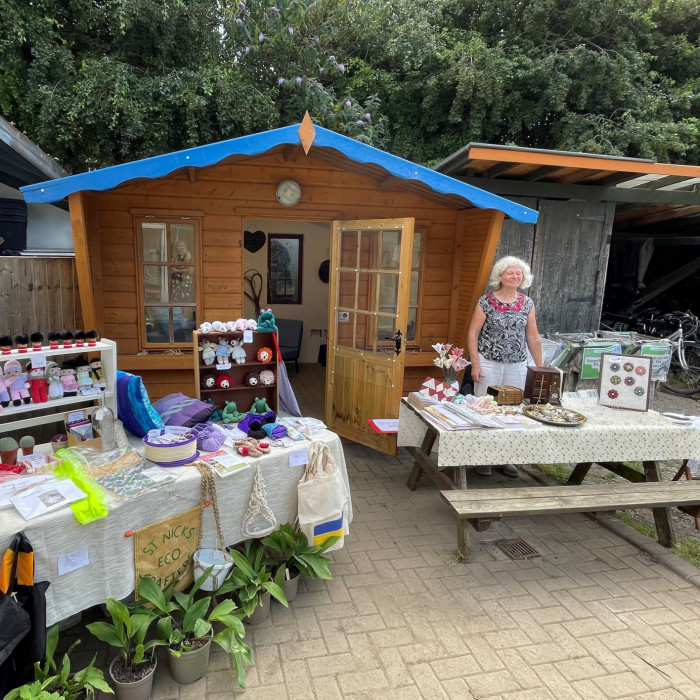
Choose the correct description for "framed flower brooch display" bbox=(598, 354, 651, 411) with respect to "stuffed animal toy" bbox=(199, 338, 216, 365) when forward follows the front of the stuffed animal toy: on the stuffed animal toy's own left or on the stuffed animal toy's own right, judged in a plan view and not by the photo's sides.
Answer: on the stuffed animal toy's own left

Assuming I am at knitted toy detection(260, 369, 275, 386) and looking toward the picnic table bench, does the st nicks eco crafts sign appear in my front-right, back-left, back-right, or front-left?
front-right

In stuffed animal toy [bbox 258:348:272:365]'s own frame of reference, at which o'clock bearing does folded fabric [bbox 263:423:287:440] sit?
The folded fabric is roughly at 12 o'clock from the stuffed animal toy.

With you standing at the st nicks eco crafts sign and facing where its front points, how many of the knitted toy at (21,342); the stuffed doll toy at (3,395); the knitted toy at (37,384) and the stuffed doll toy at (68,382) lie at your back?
4

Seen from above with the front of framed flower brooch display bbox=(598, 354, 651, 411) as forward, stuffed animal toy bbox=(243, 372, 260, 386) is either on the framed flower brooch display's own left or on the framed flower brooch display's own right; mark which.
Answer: on the framed flower brooch display's own right

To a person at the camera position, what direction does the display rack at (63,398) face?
facing the viewer and to the right of the viewer

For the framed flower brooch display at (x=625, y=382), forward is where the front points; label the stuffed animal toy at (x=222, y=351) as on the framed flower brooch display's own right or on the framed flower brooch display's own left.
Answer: on the framed flower brooch display's own right

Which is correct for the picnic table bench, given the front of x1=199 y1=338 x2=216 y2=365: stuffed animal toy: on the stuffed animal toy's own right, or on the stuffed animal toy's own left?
on the stuffed animal toy's own left

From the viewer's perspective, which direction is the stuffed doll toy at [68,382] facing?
toward the camera

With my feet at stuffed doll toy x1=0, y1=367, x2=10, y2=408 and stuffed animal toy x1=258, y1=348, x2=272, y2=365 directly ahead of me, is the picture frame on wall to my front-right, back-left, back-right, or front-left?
front-left

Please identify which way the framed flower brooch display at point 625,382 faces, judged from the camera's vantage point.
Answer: facing the viewer

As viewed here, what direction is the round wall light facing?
toward the camera

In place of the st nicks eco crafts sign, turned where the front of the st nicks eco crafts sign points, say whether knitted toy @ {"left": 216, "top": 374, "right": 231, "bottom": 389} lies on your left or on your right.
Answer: on your left
